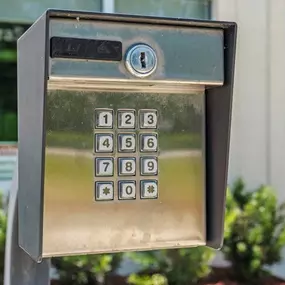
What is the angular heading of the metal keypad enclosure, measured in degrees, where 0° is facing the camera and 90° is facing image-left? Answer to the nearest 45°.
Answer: approximately 315°
